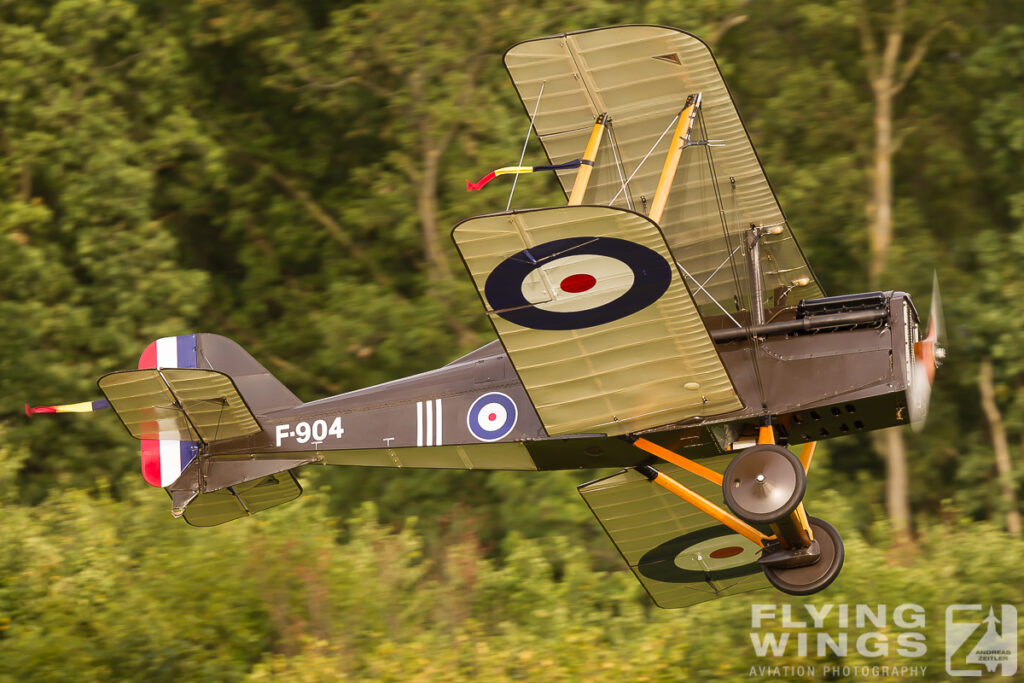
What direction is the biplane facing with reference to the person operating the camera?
facing to the right of the viewer
